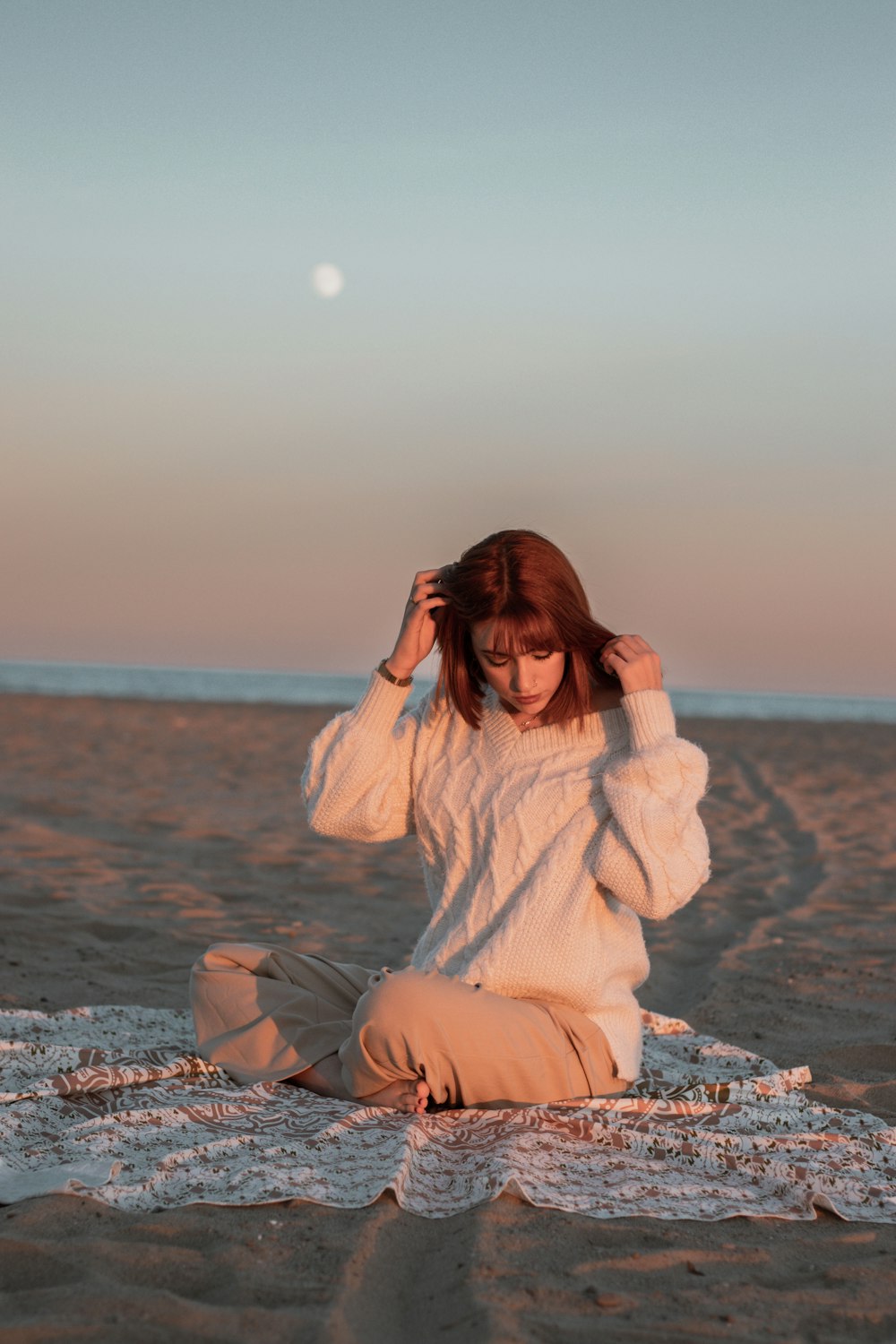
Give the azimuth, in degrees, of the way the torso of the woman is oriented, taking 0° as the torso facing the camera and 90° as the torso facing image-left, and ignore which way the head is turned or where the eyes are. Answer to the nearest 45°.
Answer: approximately 45°
